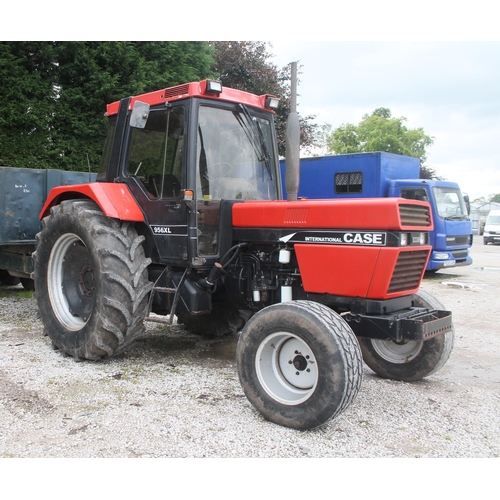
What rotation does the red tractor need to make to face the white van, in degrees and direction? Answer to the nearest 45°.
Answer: approximately 90° to its left

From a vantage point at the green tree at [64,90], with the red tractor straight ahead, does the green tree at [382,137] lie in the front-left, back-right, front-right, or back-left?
back-left

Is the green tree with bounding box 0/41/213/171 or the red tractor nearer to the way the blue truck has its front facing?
the red tractor

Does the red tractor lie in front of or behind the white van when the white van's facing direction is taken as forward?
in front

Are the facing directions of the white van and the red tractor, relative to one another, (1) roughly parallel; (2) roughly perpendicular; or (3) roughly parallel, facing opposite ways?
roughly perpendicular

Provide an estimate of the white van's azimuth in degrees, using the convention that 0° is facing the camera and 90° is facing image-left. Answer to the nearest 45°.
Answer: approximately 0°

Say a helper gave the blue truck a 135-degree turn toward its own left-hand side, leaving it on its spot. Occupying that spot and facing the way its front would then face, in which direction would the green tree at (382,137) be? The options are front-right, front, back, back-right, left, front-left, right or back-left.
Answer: front

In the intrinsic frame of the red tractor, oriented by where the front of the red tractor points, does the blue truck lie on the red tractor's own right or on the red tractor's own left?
on the red tractor's own left

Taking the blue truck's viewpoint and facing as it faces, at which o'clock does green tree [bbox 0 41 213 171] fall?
The green tree is roughly at 4 o'clock from the blue truck.
